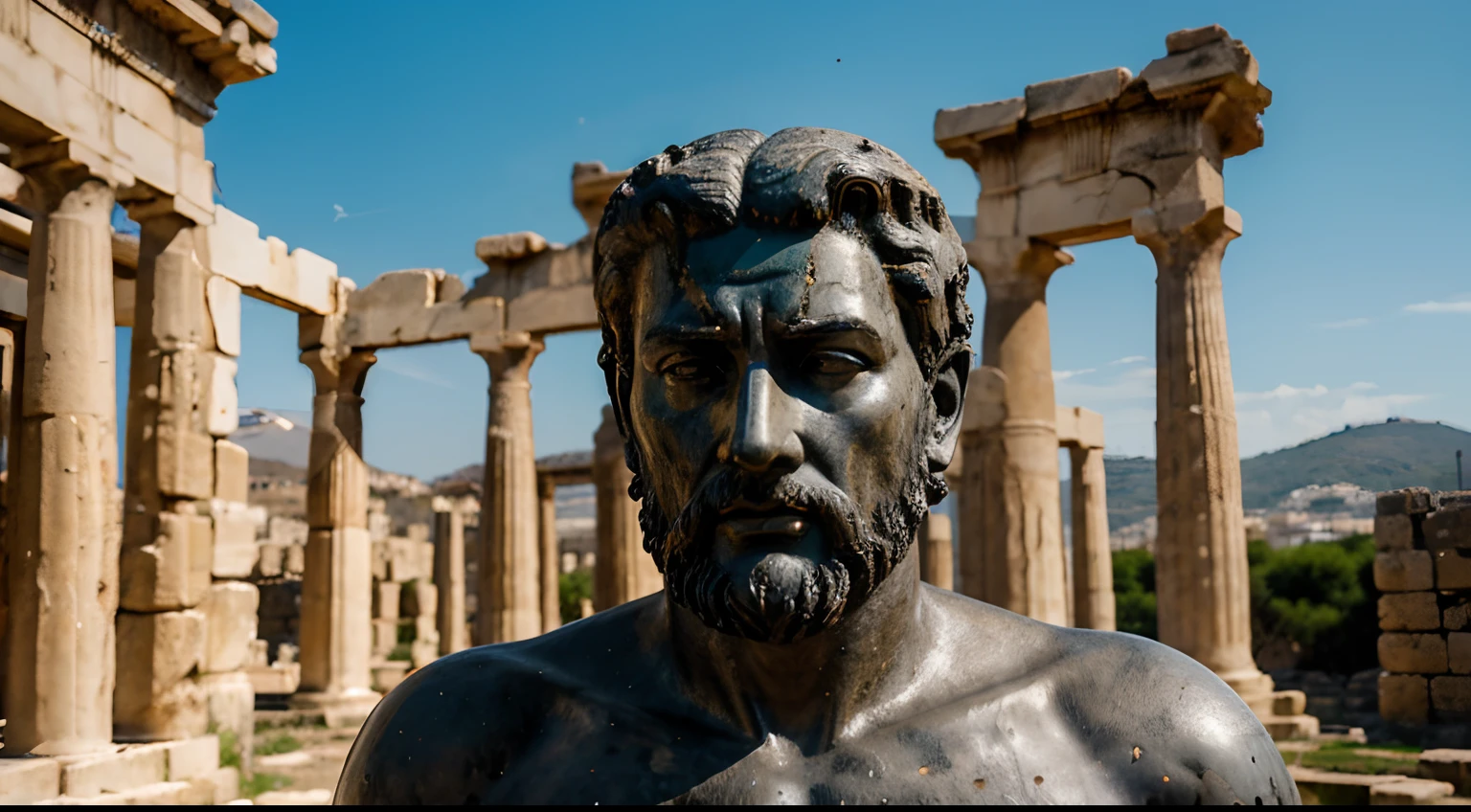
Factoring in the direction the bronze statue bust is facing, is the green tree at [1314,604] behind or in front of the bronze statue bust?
behind

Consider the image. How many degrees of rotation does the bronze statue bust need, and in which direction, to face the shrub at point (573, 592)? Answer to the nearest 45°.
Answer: approximately 180°

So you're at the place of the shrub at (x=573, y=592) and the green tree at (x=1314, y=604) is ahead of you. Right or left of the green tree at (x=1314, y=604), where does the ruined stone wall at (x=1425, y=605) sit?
right

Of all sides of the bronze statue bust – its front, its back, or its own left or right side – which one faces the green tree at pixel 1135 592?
back

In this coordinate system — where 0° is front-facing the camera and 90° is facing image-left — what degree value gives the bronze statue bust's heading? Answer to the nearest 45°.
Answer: approximately 0°
